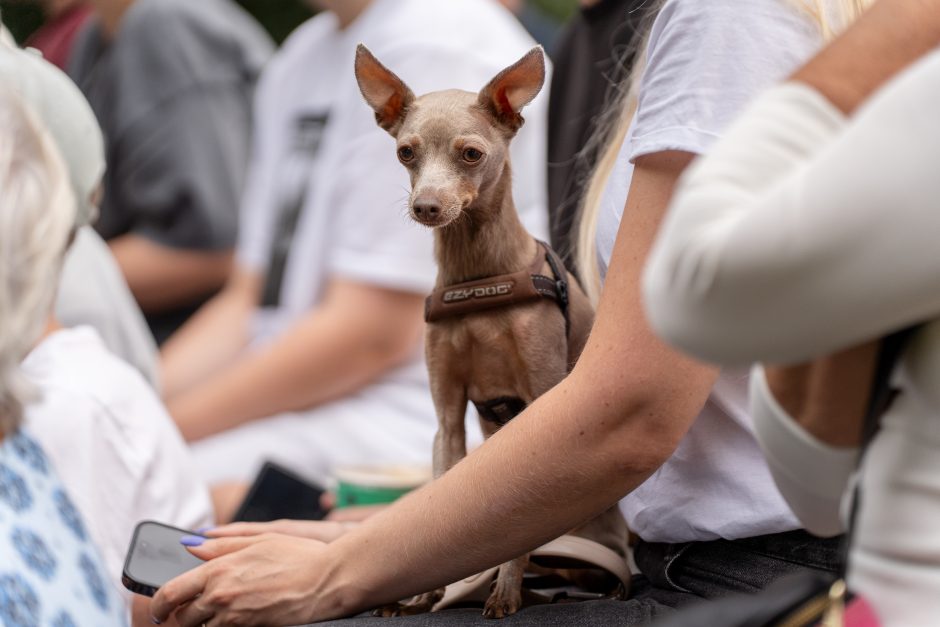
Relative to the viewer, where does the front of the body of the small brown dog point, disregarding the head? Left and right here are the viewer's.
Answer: facing the viewer and to the left of the viewer

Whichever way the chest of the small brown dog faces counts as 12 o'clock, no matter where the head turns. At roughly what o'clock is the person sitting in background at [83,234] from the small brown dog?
The person sitting in background is roughly at 3 o'clock from the small brown dog.
